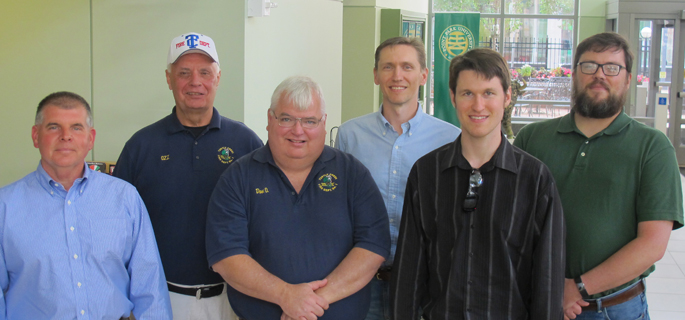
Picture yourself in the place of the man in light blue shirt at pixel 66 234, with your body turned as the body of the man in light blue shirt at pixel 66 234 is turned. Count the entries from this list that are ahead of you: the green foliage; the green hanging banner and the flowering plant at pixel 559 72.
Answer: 0

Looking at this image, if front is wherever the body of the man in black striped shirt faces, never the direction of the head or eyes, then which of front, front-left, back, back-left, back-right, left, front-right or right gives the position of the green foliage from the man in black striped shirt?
back

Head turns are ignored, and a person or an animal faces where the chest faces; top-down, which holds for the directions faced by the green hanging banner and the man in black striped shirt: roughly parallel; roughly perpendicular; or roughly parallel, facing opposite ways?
roughly parallel

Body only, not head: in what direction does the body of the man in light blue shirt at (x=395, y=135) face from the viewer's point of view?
toward the camera

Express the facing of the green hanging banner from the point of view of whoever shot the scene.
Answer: facing the viewer

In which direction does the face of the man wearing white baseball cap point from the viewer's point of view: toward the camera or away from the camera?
toward the camera

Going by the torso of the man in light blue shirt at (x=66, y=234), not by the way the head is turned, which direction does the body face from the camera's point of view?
toward the camera

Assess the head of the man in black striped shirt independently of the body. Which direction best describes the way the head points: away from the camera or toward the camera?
toward the camera

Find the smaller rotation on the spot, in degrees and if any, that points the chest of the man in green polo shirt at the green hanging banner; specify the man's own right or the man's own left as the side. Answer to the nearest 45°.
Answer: approximately 135° to the man's own right
